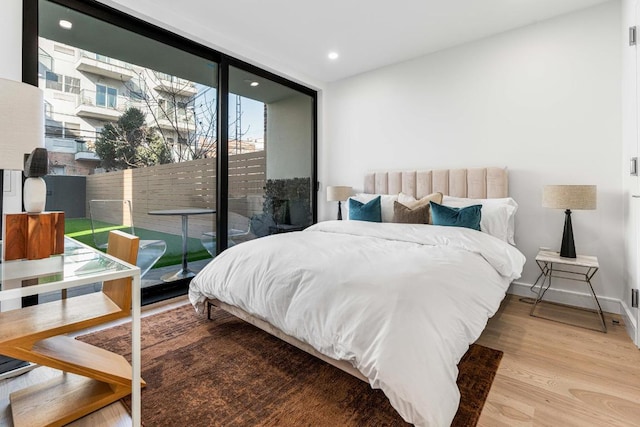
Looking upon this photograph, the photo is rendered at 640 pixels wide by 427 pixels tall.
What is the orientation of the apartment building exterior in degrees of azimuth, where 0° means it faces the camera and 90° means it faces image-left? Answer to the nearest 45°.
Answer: approximately 315°

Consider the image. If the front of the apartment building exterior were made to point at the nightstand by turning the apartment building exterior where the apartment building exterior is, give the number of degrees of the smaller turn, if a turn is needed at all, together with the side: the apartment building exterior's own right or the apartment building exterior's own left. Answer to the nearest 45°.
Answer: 0° — it already faces it

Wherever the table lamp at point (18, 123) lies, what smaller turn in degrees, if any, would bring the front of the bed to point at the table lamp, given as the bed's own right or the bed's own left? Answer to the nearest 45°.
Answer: approximately 45° to the bed's own right

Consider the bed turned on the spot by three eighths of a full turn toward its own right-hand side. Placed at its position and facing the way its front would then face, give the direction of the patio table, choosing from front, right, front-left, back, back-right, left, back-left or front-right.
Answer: front-left

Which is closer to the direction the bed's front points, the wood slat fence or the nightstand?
the wood slat fence

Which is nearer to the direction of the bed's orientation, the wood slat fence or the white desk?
the white desk

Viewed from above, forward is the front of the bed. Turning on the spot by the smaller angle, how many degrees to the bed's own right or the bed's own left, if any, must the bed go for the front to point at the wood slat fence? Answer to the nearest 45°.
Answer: approximately 90° to the bed's own right

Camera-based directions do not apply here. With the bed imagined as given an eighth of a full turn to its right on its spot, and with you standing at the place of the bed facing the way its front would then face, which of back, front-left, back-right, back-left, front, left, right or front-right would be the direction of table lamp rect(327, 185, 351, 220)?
right
